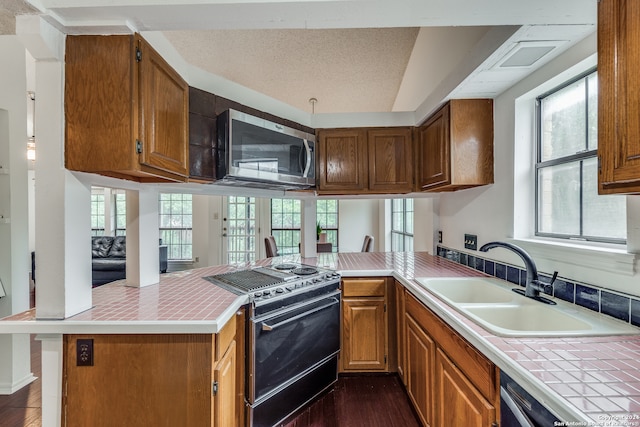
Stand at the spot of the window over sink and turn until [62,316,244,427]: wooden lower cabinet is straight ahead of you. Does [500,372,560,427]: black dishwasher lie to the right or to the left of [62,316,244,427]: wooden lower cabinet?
left

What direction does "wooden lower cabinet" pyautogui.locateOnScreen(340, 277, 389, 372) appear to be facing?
toward the camera

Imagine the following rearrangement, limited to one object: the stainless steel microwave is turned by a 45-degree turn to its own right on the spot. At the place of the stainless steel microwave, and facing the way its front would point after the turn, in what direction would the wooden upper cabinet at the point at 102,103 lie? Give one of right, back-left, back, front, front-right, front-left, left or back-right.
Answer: front-right

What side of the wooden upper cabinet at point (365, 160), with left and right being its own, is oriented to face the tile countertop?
front

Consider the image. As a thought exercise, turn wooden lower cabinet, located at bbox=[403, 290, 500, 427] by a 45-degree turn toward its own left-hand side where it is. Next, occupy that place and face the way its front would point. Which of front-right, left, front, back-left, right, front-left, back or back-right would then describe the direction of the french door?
back-right

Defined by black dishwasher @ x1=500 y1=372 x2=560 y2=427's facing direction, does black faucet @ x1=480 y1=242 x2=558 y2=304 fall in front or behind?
behind

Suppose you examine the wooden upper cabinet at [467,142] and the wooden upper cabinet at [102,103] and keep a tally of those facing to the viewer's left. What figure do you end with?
1

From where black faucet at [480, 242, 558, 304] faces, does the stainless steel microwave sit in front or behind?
in front

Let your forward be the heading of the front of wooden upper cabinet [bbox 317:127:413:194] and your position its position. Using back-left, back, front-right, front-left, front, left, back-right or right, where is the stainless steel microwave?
front-right

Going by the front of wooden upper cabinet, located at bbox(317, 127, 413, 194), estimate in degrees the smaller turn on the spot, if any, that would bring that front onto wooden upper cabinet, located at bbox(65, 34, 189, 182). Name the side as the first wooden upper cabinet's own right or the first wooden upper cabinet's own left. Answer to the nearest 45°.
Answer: approximately 45° to the first wooden upper cabinet's own right

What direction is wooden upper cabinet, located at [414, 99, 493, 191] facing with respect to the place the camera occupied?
facing to the left of the viewer

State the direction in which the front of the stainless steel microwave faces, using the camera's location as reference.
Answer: facing the viewer and to the right of the viewer

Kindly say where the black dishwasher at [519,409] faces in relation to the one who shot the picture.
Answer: facing the viewer and to the left of the viewer
